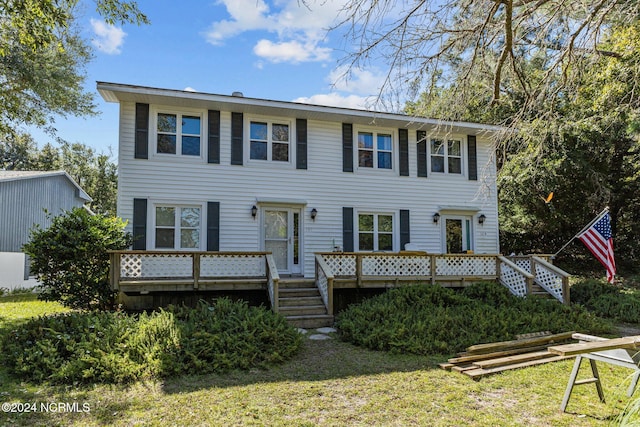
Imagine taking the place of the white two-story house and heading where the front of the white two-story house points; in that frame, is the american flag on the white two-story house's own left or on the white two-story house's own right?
on the white two-story house's own left

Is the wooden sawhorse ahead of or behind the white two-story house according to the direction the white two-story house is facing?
ahead

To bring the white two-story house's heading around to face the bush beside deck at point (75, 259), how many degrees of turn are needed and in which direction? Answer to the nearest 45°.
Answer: approximately 45° to its right

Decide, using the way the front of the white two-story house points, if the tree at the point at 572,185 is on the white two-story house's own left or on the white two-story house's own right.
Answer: on the white two-story house's own left

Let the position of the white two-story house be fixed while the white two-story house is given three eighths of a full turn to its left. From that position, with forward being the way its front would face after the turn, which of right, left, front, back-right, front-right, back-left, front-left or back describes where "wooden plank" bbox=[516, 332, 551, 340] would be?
right

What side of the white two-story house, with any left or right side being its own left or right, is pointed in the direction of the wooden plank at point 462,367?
front

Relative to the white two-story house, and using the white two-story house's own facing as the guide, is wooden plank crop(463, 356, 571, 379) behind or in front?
in front

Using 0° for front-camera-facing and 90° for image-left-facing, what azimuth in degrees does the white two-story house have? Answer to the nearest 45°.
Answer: approximately 0°

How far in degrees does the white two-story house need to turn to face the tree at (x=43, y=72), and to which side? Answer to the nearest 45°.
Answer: approximately 90° to its right

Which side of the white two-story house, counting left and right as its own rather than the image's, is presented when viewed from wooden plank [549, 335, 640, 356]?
front

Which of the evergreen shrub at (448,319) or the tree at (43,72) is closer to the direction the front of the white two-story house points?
the evergreen shrub
